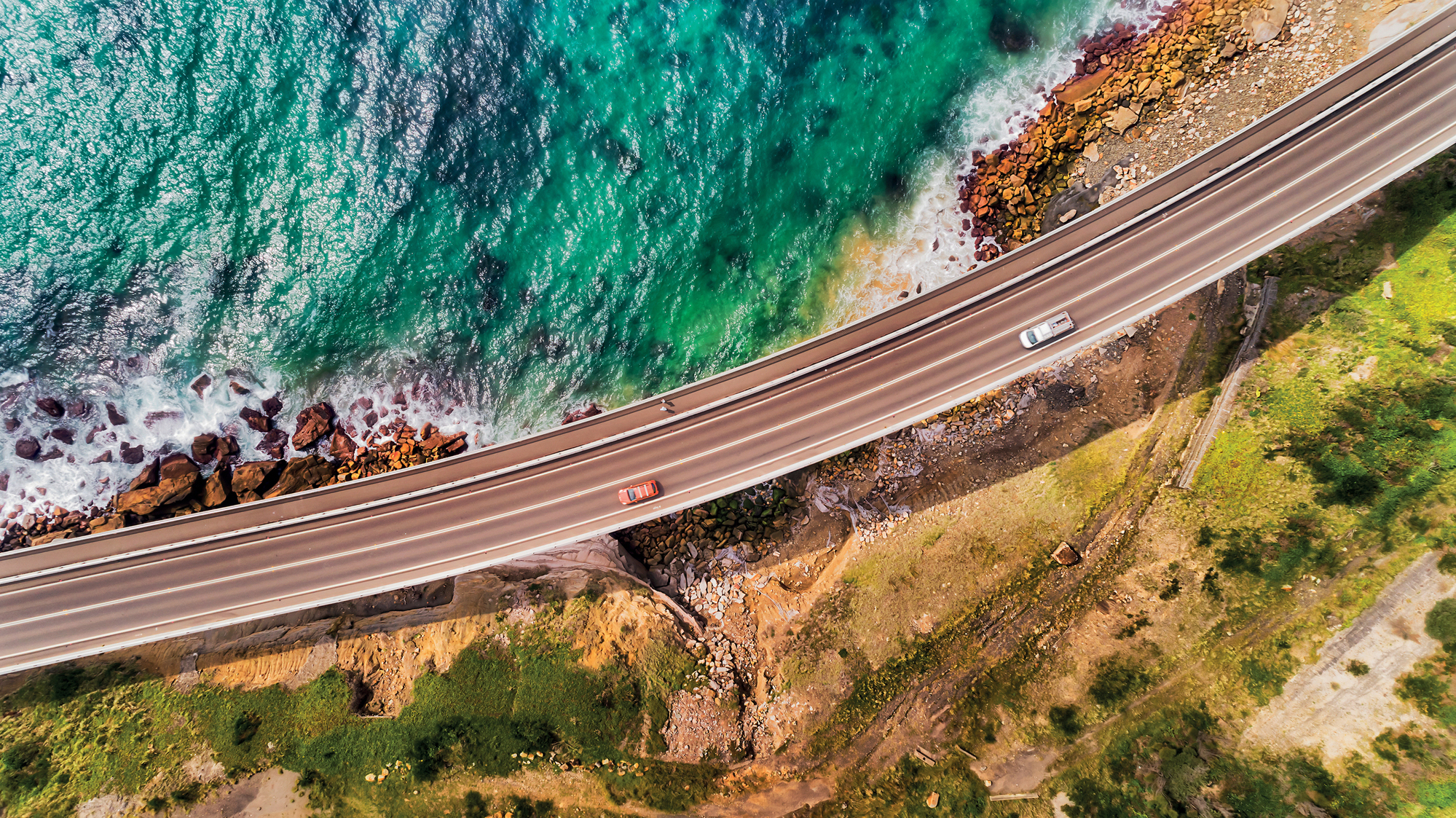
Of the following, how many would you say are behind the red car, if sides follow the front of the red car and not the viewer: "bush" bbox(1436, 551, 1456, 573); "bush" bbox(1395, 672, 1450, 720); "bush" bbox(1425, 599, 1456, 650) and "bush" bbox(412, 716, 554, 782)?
3

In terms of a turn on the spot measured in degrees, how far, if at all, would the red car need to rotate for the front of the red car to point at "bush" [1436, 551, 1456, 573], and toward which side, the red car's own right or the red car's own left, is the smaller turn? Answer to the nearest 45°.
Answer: approximately 180°

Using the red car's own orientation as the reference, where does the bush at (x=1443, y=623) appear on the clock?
The bush is roughly at 6 o'clock from the red car.

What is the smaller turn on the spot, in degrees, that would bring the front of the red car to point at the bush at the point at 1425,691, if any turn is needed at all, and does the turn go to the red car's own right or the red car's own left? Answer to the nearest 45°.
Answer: approximately 180°

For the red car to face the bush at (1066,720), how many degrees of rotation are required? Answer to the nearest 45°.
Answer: approximately 180°

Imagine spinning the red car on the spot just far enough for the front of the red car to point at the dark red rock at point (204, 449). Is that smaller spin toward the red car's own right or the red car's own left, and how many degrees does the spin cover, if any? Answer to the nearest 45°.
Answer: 0° — it already faces it

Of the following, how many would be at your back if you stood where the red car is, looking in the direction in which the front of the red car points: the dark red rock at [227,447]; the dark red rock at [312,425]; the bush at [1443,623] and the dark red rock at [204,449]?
1

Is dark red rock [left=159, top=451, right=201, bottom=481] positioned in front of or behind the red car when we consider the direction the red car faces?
in front

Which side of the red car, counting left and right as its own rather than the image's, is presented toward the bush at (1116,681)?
back

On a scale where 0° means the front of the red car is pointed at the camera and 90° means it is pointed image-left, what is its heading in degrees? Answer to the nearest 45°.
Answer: approximately 90°

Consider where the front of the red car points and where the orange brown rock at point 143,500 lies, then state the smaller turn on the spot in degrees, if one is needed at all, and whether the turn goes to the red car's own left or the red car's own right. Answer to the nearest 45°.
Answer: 0° — it already faces it

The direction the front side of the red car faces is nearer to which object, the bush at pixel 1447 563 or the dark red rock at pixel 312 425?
the dark red rock

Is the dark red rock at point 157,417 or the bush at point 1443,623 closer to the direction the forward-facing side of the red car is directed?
the dark red rock

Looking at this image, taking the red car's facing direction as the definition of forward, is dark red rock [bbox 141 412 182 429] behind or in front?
in front

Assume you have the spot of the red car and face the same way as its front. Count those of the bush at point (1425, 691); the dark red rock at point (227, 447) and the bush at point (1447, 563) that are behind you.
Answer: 2

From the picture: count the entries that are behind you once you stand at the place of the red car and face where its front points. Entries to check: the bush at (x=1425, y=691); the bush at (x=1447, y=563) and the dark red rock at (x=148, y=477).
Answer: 2

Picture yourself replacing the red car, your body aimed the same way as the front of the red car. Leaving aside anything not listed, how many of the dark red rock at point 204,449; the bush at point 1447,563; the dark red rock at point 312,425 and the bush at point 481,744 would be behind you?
1
